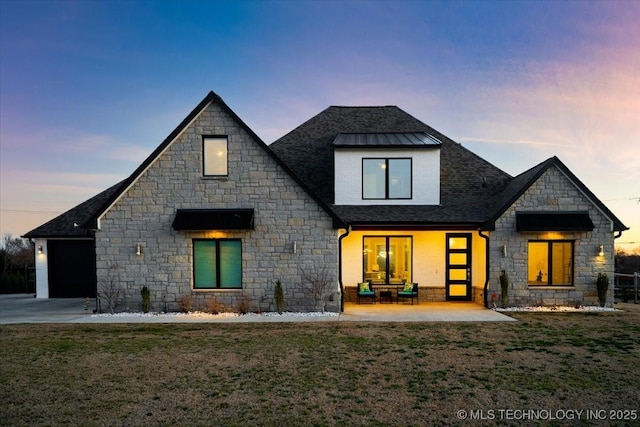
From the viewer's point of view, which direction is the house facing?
toward the camera

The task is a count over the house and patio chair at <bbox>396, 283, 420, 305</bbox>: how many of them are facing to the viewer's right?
0

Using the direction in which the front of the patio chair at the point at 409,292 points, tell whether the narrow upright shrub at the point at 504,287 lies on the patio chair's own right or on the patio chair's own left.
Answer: on the patio chair's own left

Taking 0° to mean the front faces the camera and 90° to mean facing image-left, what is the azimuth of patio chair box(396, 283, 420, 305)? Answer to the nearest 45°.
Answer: approximately 45°

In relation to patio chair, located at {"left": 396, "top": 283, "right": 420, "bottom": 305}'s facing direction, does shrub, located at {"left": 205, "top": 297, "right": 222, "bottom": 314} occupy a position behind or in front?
in front
